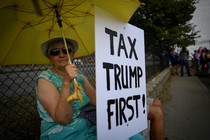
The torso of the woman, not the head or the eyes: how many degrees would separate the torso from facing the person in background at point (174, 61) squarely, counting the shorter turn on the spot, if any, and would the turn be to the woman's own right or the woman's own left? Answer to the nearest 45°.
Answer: approximately 90° to the woman's own left

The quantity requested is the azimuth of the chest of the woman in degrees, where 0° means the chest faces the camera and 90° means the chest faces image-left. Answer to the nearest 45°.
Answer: approximately 315°

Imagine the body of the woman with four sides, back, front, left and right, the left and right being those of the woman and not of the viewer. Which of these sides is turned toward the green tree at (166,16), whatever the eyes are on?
left
